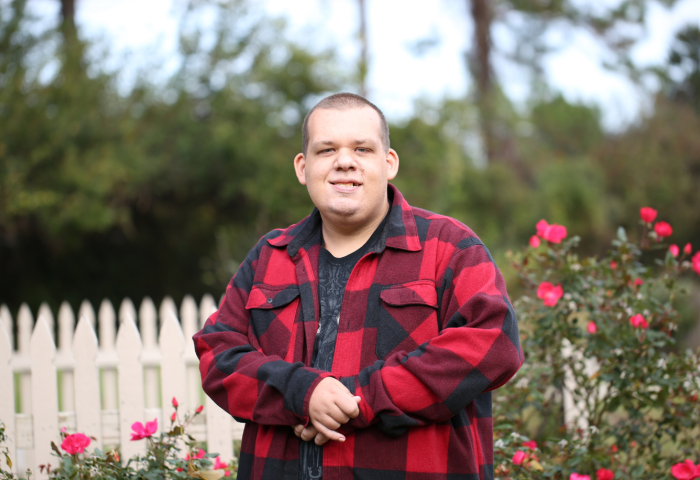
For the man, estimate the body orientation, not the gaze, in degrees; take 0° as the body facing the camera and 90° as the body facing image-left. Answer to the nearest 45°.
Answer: approximately 0°

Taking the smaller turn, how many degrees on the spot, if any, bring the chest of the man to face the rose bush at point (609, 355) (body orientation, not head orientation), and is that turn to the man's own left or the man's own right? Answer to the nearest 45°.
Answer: approximately 135° to the man's own left

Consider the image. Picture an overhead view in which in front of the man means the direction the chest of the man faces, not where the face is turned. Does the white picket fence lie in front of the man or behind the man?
behind

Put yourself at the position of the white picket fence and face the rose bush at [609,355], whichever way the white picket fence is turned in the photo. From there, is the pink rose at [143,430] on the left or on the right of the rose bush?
right
